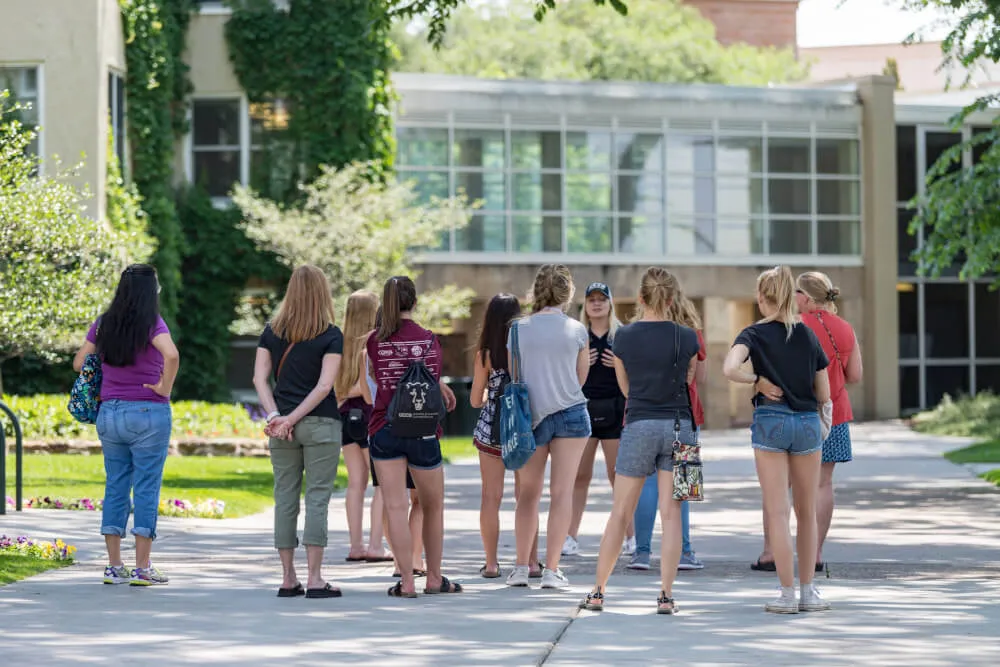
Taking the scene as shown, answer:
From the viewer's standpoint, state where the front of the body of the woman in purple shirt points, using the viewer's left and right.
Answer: facing away from the viewer and to the right of the viewer

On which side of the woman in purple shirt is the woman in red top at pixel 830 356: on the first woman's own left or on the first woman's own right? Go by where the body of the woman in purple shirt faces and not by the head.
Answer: on the first woman's own right

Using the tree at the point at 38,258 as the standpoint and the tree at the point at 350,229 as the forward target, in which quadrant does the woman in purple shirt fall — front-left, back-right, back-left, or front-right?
back-right

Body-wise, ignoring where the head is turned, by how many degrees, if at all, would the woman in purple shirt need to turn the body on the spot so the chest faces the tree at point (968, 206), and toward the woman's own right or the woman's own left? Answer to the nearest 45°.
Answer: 0° — they already face it

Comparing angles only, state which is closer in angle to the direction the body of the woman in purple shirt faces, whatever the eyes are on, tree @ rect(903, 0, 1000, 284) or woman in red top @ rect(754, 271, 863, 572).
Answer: the tree

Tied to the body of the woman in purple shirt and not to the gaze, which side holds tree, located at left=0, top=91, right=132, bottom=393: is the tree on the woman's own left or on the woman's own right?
on the woman's own left
